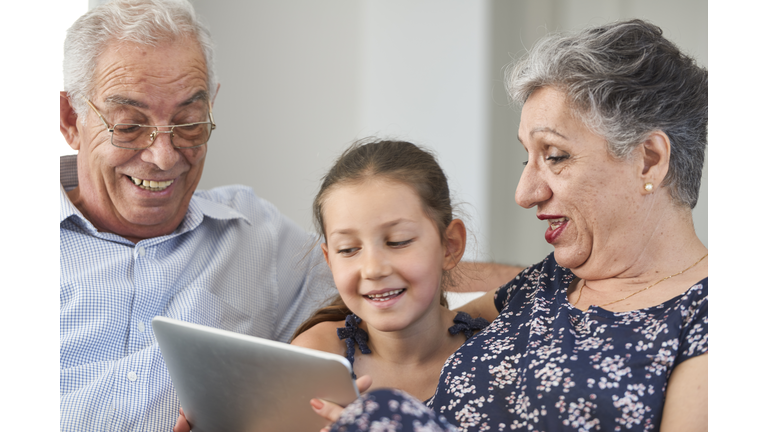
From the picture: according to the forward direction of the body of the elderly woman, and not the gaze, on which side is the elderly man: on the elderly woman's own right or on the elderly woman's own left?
on the elderly woman's own right

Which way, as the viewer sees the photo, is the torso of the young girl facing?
toward the camera

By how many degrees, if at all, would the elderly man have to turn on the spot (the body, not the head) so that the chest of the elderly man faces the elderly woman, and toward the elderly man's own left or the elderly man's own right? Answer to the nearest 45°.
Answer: approximately 45° to the elderly man's own left

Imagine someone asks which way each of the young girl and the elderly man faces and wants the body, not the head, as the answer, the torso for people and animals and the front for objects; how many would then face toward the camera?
2

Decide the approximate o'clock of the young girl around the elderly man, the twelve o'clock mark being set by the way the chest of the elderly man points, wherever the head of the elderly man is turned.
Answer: The young girl is roughly at 10 o'clock from the elderly man.

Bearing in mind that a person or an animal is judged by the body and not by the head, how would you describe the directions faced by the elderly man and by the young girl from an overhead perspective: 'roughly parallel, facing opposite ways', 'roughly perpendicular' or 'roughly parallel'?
roughly parallel

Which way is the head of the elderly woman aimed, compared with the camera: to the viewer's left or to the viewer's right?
to the viewer's left
